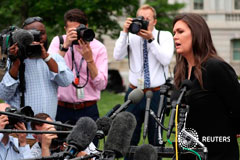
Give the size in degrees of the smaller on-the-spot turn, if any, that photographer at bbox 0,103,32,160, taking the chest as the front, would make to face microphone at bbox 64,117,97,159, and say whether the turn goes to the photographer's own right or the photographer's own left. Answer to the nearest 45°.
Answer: approximately 45° to the photographer's own right

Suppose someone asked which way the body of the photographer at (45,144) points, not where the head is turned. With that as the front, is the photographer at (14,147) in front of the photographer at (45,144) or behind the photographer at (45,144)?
behind
